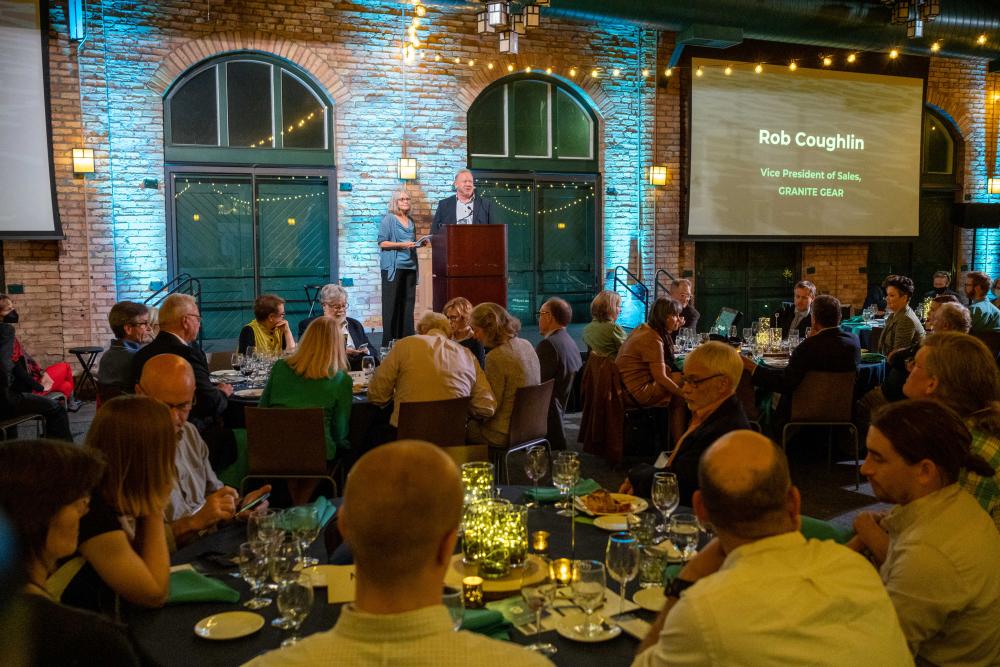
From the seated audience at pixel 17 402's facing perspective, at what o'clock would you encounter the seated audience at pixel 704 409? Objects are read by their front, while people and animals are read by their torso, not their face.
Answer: the seated audience at pixel 704 409 is roughly at 2 o'clock from the seated audience at pixel 17 402.

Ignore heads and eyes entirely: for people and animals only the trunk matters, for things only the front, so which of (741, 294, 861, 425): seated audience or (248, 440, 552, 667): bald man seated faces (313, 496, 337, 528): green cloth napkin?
the bald man seated

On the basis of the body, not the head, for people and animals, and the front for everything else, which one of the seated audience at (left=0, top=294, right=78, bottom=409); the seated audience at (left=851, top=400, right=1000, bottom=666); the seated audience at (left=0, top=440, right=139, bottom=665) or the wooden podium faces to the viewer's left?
the seated audience at (left=851, top=400, right=1000, bottom=666)

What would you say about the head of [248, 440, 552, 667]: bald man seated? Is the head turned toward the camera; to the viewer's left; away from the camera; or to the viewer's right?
away from the camera

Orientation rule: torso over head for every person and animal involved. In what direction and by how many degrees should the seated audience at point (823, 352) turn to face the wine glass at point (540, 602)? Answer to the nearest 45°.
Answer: approximately 135° to their left

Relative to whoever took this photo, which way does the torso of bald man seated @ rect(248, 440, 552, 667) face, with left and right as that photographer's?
facing away from the viewer

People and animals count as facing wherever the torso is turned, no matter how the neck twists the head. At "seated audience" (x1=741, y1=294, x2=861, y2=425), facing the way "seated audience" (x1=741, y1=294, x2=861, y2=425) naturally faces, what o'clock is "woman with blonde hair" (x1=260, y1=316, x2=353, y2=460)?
The woman with blonde hair is roughly at 9 o'clock from the seated audience.

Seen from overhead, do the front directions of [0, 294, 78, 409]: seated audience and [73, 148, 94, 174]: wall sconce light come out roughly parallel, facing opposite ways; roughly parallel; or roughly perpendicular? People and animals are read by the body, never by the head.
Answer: roughly perpendicular

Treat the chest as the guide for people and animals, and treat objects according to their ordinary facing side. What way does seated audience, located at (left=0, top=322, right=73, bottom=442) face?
to the viewer's right
